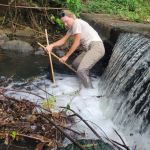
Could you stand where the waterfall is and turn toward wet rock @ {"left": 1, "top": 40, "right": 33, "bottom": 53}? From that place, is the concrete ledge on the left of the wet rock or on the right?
right

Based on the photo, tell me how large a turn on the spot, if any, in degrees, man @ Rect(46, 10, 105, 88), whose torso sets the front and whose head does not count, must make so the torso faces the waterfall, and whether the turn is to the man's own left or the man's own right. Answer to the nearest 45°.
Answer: approximately 135° to the man's own left

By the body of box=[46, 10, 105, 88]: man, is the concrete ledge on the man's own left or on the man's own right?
on the man's own right

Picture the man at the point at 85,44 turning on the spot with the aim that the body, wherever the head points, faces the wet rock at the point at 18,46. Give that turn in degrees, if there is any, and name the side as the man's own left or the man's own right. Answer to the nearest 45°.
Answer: approximately 45° to the man's own right

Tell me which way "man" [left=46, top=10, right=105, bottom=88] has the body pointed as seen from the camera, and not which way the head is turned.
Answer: to the viewer's left
